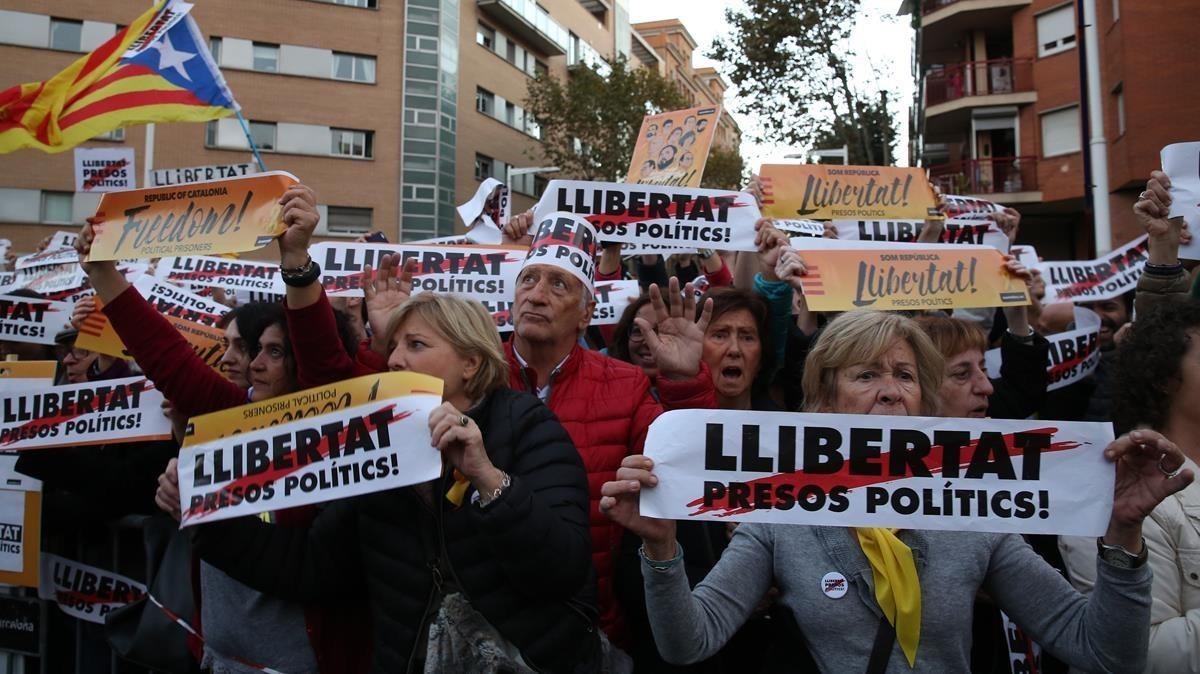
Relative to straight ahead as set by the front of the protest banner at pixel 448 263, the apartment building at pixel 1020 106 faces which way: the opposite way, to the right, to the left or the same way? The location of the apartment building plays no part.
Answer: to the right

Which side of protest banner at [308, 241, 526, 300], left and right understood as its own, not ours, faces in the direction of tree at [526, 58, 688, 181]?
back

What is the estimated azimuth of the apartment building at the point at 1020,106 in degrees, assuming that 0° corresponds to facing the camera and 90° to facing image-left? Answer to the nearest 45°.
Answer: approximately 45°

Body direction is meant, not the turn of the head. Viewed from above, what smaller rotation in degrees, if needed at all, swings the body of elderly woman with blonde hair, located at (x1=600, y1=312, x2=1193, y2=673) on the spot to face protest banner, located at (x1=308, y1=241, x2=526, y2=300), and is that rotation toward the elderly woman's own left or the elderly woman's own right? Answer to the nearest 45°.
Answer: approximately 135° to the elderly woman's own right

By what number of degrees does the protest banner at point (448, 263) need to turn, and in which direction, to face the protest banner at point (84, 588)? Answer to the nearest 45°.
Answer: approximately 90° to its right

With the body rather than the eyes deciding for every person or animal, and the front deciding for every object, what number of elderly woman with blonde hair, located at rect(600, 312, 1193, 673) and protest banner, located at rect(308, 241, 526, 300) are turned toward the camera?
2

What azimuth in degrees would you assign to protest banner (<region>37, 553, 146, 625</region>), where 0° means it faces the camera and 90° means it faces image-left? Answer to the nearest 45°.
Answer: approximately 0°

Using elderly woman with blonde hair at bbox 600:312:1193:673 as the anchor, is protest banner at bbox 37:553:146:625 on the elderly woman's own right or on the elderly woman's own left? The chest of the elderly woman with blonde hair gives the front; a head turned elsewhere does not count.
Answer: on the elderly woman's own right

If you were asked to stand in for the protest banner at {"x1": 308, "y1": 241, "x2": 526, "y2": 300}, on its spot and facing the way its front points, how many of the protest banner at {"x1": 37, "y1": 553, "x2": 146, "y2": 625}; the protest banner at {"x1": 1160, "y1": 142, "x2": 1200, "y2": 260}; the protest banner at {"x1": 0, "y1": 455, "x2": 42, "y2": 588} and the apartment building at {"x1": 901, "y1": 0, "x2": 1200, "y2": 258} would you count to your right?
2
